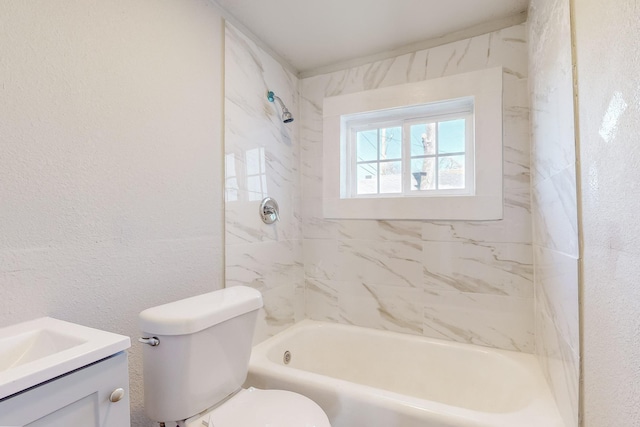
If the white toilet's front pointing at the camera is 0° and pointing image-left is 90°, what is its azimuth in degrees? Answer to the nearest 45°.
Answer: approximately 315°

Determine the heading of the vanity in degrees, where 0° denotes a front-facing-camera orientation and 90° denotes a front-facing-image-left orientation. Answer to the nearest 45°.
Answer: approximately 315°

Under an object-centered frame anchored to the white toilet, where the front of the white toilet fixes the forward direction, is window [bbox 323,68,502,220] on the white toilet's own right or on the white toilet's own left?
on the white toilet's own left

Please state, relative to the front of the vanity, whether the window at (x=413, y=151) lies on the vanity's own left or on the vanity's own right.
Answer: on the vanity's own left
